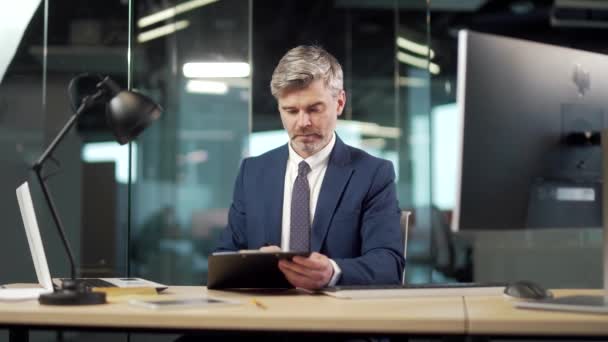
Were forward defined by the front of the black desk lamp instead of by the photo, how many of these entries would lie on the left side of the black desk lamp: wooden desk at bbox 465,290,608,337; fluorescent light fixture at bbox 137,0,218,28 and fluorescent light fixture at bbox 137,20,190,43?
2

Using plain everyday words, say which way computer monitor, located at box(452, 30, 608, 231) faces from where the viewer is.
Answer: facing away from the viewer and to the left of the viewer

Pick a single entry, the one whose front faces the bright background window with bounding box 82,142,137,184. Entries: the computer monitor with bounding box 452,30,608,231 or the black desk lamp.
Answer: the computer monitor

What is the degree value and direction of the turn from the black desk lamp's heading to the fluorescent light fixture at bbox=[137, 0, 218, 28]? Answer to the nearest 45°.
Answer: approximately 90° to its left

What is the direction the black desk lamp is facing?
to the viewer's right

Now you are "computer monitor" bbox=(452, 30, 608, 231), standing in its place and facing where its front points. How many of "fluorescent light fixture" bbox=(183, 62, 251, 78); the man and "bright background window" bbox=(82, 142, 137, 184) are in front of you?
3

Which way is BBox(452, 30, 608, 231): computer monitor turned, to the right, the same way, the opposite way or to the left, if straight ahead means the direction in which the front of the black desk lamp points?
to the left

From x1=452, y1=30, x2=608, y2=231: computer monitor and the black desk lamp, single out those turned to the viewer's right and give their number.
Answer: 1
